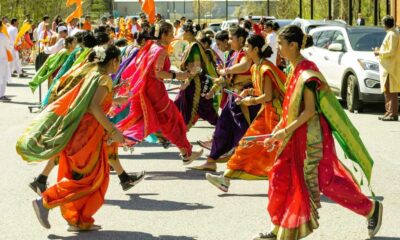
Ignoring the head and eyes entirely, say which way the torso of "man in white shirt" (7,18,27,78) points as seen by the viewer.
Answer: to the viewer's right

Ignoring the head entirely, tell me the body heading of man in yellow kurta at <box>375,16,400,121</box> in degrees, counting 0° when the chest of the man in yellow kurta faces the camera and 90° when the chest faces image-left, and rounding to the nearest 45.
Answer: approximately 90°

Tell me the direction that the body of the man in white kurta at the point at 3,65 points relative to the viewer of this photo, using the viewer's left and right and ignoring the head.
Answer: facing to the right of the viewer

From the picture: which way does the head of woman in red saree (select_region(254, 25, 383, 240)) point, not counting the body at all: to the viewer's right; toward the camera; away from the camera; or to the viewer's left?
to the viewer's left

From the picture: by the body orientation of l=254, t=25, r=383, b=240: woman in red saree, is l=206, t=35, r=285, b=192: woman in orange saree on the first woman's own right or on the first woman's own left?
on the first woman's own right

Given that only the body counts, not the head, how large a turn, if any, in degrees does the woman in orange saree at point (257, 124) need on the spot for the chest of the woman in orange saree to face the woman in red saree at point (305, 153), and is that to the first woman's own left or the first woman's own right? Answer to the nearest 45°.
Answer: approximately 90° to the first woman's own left

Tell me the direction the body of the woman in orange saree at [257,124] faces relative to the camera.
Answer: to the viewer's left

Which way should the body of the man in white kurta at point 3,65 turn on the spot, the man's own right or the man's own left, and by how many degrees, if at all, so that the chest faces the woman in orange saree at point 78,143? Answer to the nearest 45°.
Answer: approximately 90° to the man's own right

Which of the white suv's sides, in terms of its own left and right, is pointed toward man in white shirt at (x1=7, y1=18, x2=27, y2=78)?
back

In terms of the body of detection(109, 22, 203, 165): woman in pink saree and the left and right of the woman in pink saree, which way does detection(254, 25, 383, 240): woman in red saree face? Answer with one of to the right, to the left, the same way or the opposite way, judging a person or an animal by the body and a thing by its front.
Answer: the opposite way
